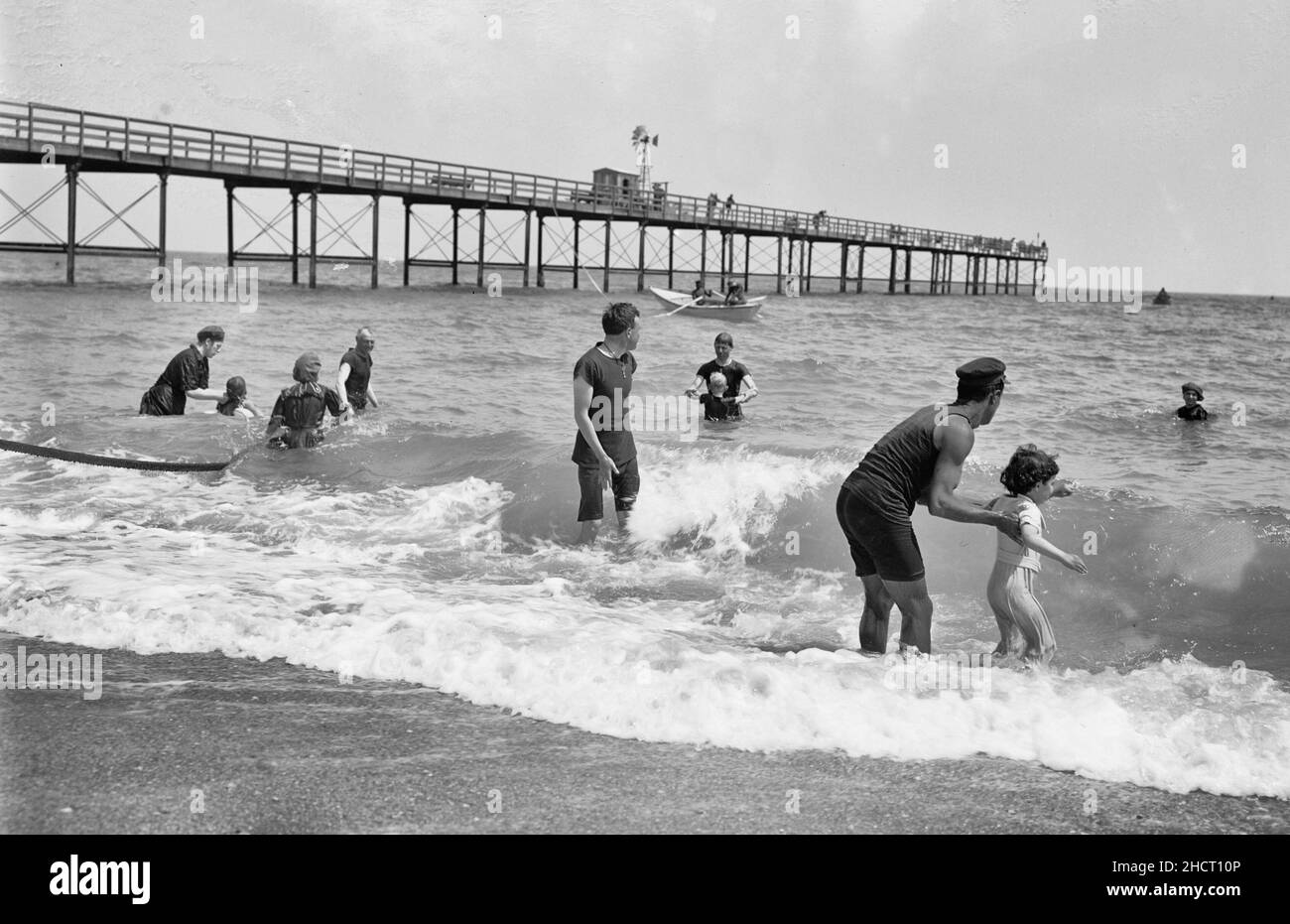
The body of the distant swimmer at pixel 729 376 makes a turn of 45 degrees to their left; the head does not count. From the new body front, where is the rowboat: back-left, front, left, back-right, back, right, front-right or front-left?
back-left

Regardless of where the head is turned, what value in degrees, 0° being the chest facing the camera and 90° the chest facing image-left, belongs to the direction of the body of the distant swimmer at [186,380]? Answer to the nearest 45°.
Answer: approximately 270°

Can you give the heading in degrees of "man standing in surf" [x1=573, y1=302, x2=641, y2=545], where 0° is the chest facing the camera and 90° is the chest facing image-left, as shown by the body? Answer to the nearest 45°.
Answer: approximately 315°

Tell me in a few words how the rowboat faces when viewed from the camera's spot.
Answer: facing to the left of the viewer

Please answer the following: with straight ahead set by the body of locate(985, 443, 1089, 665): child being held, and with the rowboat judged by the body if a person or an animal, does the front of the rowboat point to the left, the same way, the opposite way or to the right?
the opposite way

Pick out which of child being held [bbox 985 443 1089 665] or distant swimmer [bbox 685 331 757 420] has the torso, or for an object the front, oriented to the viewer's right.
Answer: the child being held

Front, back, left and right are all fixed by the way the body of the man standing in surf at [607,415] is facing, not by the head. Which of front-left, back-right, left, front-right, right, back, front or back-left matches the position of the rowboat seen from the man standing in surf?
back-left

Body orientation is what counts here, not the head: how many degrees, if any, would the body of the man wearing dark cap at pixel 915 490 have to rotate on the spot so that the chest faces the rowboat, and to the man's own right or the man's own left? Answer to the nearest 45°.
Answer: approximately 45° to the man's own left
